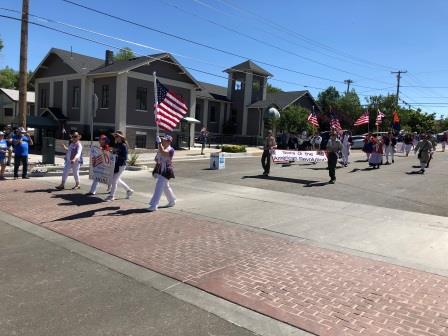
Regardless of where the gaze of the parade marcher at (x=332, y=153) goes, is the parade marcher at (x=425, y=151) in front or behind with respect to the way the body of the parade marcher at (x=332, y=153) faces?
behind

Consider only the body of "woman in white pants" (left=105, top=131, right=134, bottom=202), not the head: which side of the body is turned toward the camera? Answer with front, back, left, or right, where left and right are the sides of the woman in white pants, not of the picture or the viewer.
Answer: left

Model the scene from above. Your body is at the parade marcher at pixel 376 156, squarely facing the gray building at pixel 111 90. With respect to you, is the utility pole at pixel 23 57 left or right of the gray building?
left

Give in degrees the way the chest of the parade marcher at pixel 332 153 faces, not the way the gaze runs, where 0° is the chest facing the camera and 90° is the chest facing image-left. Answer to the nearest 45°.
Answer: approximately 45°

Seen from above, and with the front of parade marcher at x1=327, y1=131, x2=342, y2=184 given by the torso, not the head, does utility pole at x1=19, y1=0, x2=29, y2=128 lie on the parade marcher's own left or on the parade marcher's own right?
on the parade marcher's own right

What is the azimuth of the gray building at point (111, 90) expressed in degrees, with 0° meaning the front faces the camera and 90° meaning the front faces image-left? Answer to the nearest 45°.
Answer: approximately 315°

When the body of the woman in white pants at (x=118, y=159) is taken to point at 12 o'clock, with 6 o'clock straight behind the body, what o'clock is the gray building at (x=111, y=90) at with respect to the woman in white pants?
The gray building is roughly at 3 o'clock from the woman in white pants.

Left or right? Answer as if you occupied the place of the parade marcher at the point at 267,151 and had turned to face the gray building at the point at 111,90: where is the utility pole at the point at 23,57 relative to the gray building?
left

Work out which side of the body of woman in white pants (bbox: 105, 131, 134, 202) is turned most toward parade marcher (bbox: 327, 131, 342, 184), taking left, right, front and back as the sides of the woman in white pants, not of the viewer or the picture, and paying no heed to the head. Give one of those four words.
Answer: back

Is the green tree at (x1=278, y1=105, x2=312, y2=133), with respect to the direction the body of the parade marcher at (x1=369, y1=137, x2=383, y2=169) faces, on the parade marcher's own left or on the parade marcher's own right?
on the parade marcher's own right

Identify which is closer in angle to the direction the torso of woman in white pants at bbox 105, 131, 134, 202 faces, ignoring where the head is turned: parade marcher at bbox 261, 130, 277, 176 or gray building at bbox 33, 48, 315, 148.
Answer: the gray building
